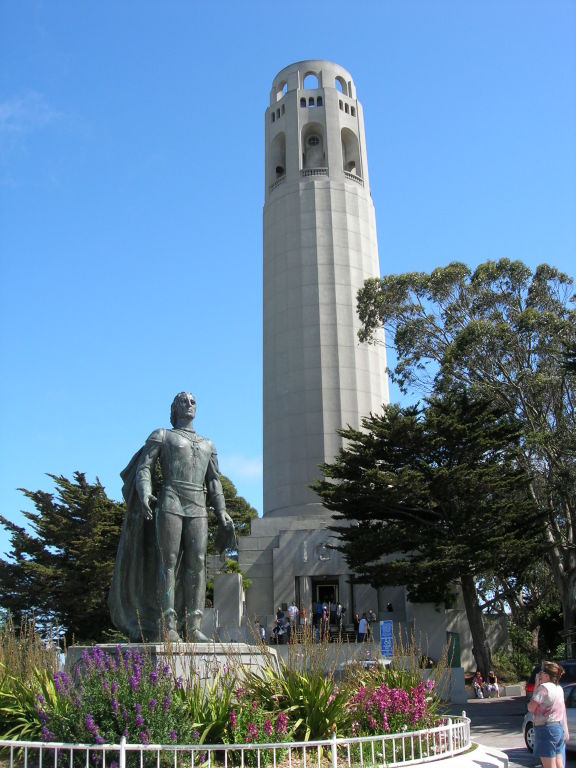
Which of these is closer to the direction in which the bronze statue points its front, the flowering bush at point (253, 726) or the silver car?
the flowering bush

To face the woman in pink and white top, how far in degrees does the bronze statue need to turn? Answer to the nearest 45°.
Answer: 0° — it already faces them

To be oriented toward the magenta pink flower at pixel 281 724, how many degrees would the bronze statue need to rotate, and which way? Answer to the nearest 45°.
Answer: approximately 45° to its right

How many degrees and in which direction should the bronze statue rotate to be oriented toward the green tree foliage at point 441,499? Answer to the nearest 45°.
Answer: approximately 90° to its left

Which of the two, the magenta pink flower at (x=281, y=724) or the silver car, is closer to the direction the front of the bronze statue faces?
the magenta pink flower

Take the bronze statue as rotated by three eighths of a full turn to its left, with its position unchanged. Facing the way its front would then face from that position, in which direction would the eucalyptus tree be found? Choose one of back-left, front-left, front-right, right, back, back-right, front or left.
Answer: front-right

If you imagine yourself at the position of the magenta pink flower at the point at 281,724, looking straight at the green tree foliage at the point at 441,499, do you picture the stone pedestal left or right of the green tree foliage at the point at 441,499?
left

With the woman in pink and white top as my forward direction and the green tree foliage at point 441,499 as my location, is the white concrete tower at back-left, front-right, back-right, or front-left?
back-right
